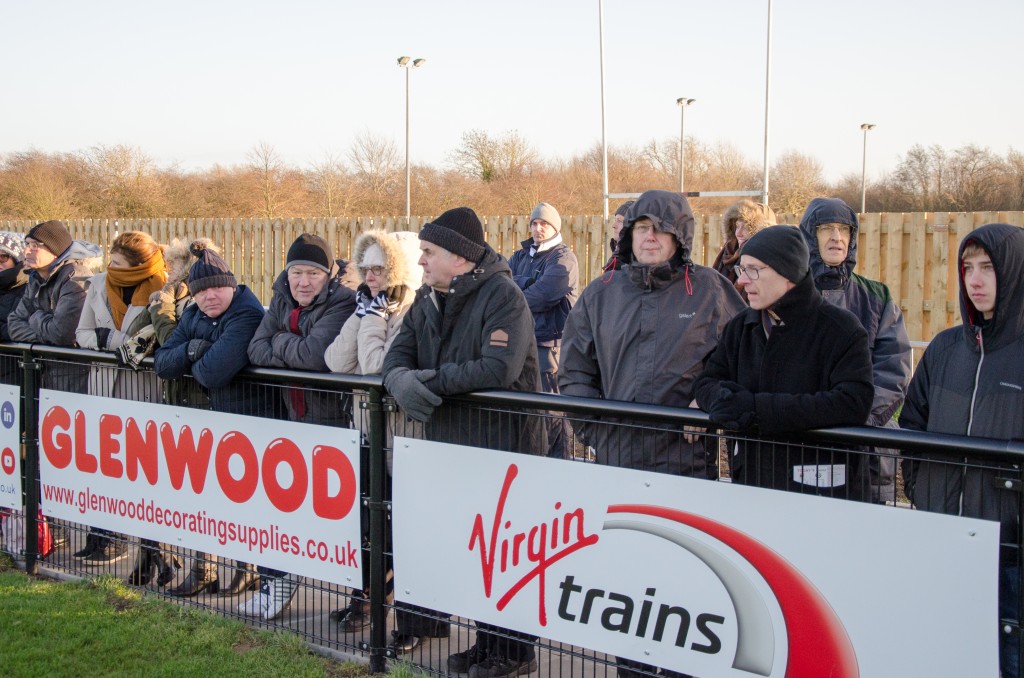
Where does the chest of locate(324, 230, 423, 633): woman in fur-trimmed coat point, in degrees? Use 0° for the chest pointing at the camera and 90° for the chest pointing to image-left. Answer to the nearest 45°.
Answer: approximately 45°

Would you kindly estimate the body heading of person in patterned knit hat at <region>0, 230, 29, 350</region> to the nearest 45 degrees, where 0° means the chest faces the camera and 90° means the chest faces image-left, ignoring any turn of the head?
approximately 45°

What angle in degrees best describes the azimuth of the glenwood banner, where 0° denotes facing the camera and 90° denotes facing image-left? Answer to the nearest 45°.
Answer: approximately 45°

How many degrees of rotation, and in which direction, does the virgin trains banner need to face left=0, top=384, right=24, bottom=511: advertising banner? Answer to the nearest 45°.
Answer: approximately 90° to its right

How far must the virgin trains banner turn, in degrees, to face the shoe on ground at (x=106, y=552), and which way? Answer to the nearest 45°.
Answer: approximately 90° to its right

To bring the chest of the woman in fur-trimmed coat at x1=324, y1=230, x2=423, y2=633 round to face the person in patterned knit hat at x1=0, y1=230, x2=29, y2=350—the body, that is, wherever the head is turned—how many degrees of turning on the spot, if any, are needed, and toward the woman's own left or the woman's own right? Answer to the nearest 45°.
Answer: approximately 90° to the woman's own right

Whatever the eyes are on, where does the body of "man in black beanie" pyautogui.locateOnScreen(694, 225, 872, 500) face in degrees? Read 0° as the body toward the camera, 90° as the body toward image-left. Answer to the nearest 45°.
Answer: approximately 45°

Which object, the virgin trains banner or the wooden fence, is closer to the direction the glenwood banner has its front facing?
the virgin trains banner

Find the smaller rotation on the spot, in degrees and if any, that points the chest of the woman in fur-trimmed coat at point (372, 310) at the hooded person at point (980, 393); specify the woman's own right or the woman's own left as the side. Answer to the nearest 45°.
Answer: approximately 90° to the woman's own left
